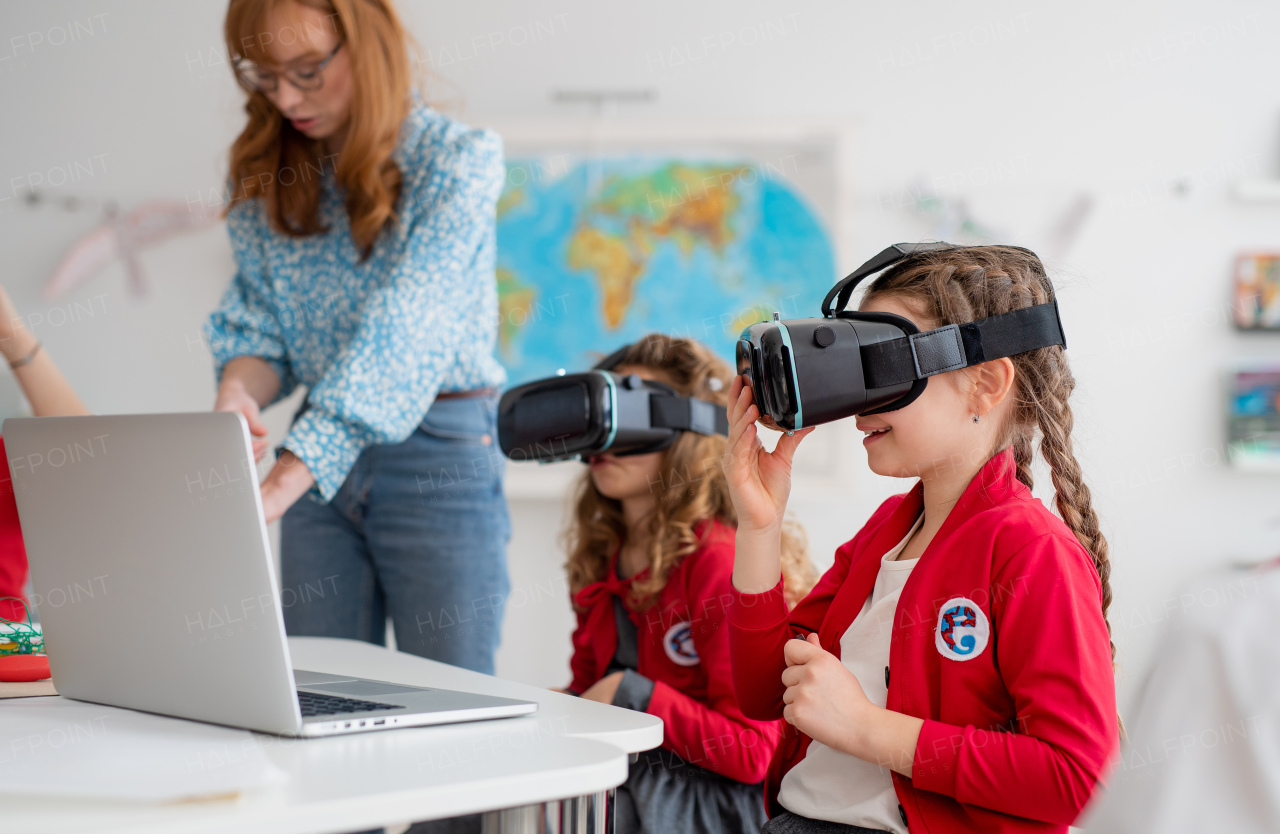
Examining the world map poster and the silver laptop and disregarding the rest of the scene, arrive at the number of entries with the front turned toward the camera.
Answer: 1

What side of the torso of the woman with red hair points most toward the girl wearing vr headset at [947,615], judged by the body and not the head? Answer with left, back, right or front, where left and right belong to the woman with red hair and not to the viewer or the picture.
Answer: left

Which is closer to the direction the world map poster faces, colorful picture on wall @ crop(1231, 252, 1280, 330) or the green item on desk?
the green item on desk

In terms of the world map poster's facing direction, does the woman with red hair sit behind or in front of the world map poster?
in front

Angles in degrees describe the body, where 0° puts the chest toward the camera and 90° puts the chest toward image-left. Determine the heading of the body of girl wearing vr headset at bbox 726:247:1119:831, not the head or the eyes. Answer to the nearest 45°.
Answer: approximately 45°

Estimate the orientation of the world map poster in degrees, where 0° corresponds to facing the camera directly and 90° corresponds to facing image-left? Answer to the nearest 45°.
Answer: approximately 0°
